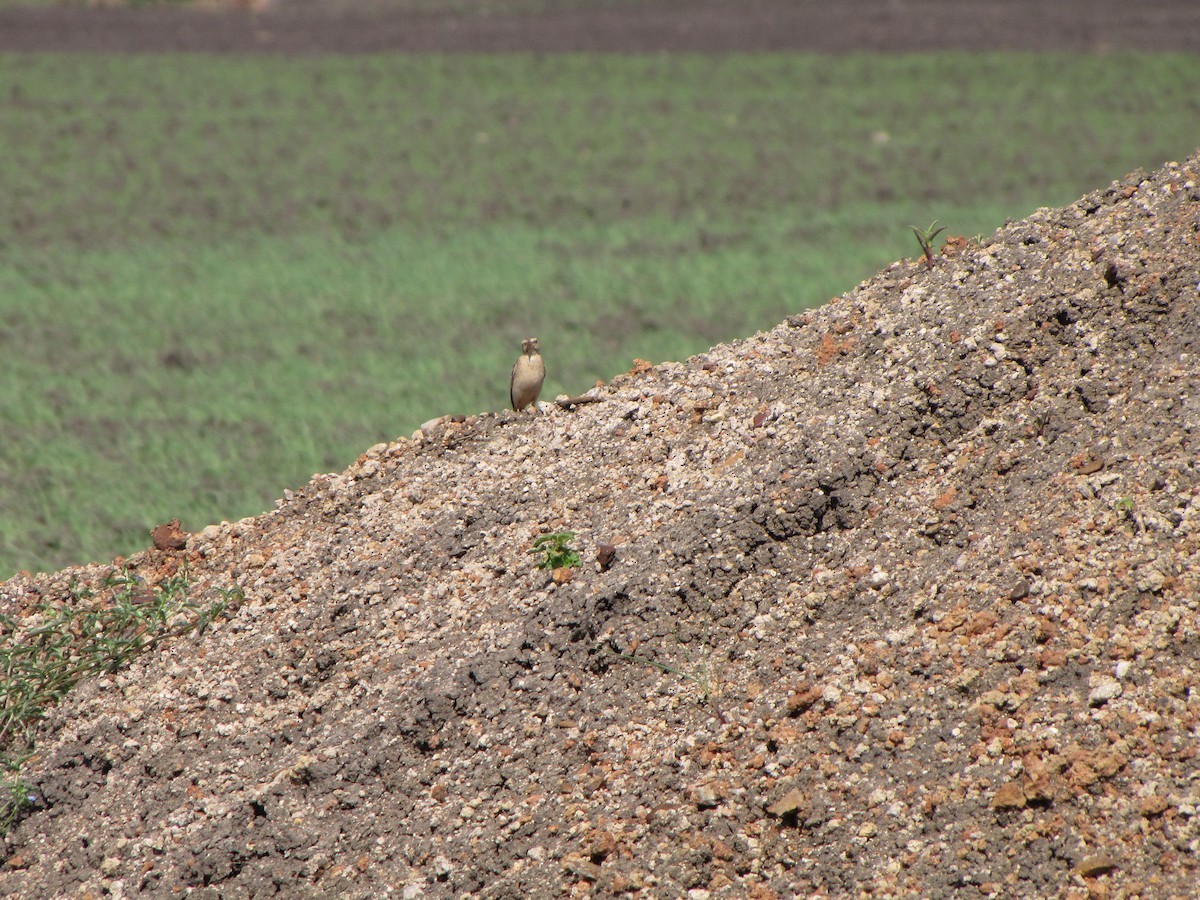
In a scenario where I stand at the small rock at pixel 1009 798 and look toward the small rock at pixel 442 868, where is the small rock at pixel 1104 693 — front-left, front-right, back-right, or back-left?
back-right

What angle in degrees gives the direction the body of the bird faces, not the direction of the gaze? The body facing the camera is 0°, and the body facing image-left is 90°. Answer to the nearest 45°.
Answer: approximately 0°

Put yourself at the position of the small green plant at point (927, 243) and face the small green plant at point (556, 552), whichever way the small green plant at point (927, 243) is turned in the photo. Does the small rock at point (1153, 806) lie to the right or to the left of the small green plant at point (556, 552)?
left

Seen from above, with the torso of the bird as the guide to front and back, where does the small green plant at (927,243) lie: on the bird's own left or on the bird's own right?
on the bird's own left

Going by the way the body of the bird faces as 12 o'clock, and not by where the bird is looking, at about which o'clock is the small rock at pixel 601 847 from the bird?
The small rock is roughly at 12 o'clock from the bird.

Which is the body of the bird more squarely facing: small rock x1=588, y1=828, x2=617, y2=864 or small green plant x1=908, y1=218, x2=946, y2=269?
the small rock

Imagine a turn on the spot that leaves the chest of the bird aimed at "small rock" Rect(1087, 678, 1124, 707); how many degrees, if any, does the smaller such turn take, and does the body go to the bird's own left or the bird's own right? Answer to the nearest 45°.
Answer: approximately 45° to the bird's own left

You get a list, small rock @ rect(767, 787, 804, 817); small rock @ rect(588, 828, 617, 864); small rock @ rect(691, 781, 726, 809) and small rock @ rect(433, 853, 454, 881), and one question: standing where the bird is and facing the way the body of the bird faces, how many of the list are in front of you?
4
